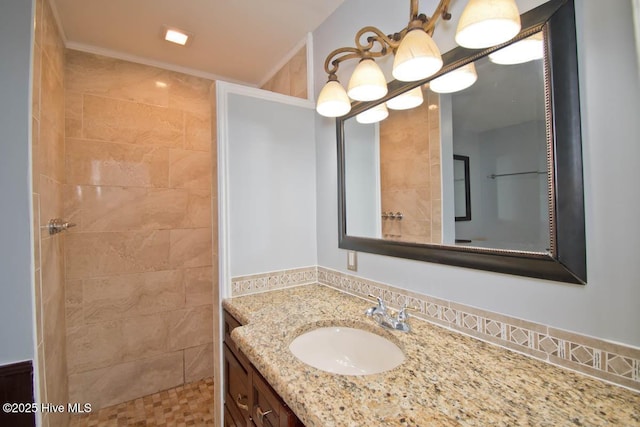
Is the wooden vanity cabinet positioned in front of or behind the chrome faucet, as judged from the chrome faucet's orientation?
in front

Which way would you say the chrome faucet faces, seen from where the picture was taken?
facing the viewer and to the left of the viewer

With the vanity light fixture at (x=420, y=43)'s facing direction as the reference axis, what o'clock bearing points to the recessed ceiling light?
The recessed ceiling light is roughly at 2 o'clock from the vanity light fixture.

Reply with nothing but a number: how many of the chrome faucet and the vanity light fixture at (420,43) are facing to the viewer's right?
0
